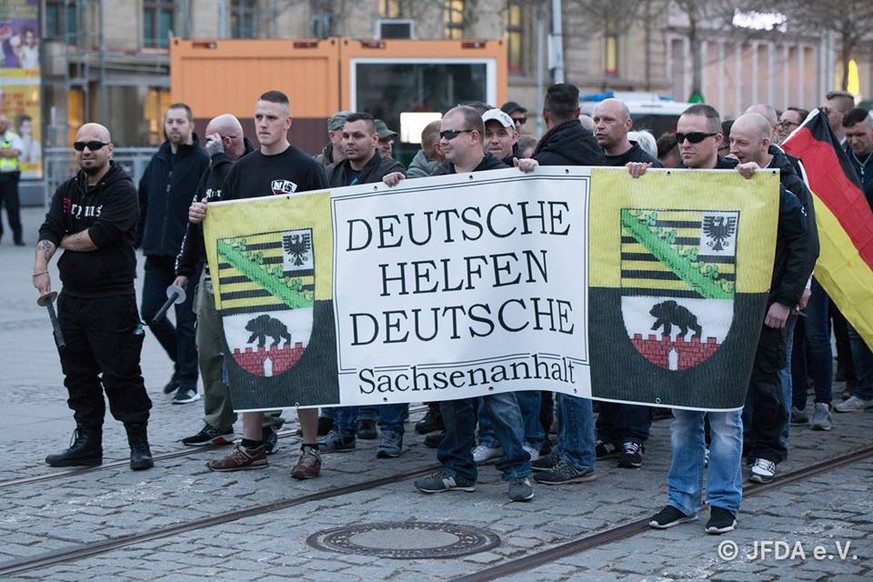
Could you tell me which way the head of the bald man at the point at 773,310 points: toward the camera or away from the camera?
toward the camera

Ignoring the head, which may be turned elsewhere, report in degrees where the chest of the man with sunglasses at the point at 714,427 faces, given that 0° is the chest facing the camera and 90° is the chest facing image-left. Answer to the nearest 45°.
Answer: approximately 45°

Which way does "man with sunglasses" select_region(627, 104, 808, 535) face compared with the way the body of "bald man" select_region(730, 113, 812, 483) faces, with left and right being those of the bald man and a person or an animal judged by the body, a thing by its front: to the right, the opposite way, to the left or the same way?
the same way

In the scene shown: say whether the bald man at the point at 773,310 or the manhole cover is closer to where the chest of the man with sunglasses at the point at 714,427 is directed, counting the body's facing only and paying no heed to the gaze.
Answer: the manhole cover

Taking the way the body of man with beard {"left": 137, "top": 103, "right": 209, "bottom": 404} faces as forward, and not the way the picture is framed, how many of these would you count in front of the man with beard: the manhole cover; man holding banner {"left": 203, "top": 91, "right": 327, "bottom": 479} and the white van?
2

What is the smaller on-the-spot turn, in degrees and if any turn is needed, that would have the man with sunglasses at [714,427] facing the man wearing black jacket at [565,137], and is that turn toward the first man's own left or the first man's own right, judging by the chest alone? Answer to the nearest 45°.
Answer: approximately 90° to the first man's own right

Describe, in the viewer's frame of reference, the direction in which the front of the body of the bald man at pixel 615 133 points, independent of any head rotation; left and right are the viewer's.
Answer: facing the viewer and to the left of the viewer

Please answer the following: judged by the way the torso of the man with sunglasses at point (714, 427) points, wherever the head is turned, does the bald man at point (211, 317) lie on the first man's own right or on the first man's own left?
on the first man's own right

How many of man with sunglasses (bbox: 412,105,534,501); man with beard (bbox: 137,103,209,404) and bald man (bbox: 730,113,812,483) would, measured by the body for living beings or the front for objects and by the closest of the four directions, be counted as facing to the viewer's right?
0

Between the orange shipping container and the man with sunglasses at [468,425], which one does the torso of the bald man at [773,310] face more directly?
the man with sunglasses

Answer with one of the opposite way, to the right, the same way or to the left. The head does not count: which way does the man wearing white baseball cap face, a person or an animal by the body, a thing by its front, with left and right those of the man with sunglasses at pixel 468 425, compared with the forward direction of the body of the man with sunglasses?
the same way

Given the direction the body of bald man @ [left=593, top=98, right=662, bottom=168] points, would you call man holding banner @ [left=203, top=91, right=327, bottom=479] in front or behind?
in front

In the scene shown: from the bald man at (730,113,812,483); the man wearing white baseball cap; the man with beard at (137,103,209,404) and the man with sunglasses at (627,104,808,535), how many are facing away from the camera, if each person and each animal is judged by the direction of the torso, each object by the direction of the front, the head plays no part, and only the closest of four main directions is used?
0

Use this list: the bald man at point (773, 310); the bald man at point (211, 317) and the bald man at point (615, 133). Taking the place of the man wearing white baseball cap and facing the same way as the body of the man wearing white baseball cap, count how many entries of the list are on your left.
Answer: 2

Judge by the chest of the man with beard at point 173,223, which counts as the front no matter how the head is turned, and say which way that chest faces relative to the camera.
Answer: toward the camera

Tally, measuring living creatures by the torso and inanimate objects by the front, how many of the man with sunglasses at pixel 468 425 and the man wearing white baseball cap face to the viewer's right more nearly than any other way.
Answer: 0
